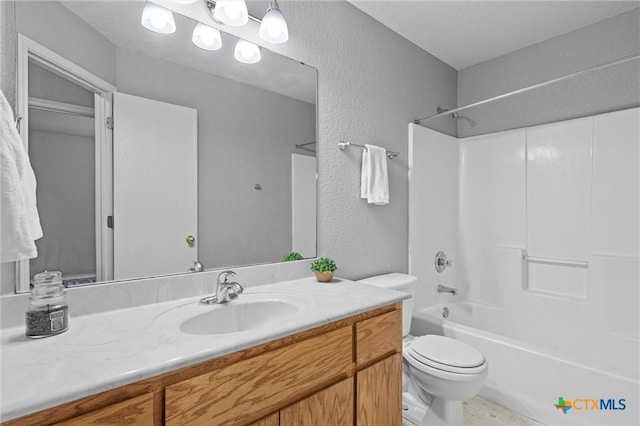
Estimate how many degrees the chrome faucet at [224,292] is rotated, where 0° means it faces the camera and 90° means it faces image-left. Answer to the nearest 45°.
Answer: approximately 315°

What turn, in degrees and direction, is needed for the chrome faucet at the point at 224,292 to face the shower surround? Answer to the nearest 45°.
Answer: approximately 45° to its left

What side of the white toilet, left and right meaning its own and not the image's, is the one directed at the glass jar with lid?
right

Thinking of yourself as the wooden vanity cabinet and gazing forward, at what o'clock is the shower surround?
The shower surround is roughly at 10 o'clock from the wooden vanity cabinet.

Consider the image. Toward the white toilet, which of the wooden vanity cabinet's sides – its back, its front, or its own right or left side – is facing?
left

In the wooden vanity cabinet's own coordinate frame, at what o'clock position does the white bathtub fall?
The white bathtub is roughly at 10 o'clock from the wooden vanity cabinet.

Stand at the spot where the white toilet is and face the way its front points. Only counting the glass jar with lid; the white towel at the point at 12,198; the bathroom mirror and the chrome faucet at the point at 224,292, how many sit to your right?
4

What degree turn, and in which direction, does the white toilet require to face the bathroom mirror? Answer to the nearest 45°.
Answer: approximately 90° to its right

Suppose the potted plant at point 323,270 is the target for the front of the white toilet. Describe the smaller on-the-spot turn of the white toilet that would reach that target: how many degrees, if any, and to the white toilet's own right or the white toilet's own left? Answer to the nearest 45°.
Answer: approximately 90° to the white toilet's own right

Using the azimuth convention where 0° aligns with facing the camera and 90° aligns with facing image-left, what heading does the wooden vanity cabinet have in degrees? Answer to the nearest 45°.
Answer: approximately 315°
